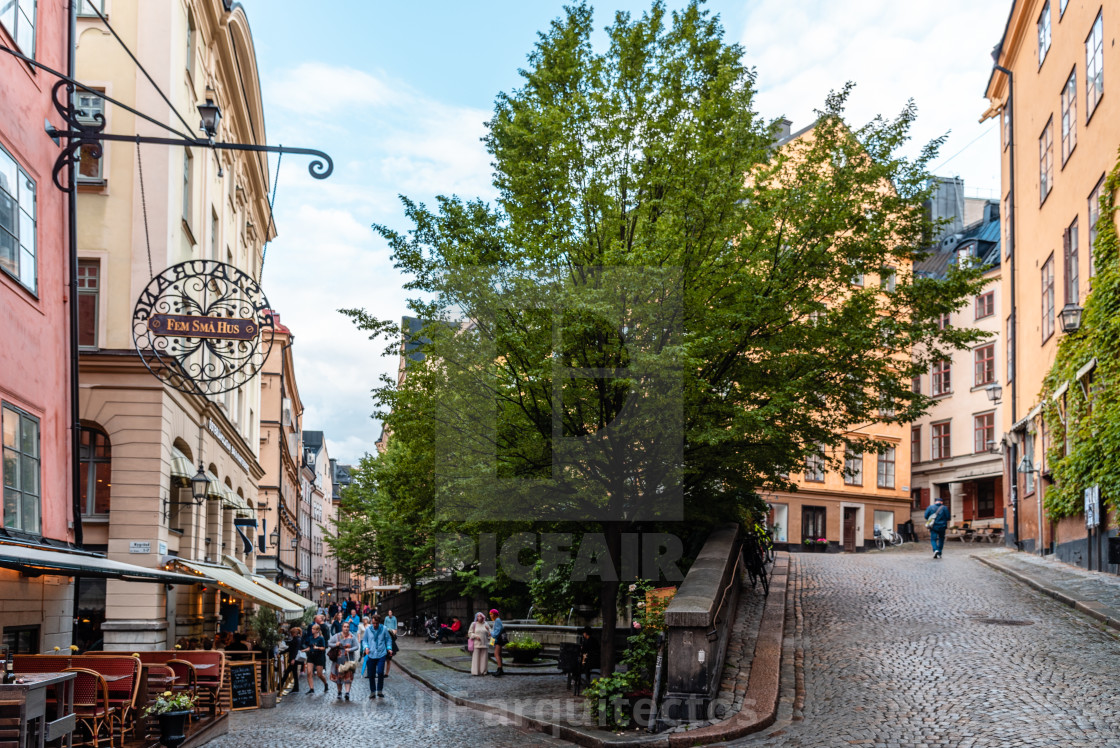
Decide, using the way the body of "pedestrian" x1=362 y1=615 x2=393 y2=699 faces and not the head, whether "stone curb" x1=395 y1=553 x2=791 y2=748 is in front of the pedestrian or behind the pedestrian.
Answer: in front

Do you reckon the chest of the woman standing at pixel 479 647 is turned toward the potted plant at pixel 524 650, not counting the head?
no

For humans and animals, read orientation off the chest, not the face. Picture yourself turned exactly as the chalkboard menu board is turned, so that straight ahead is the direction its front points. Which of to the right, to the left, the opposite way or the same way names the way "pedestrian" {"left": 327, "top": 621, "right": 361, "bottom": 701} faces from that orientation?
the same way

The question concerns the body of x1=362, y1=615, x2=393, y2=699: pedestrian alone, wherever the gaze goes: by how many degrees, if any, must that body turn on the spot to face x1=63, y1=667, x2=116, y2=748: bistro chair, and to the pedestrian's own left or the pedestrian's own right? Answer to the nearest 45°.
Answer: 0° — they already face it

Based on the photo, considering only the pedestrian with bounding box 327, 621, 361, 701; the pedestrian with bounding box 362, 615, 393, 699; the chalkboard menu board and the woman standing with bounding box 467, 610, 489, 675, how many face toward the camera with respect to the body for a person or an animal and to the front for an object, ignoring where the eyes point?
4

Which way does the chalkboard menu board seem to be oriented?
toward the camera

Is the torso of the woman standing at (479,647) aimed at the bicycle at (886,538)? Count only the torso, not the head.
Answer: no

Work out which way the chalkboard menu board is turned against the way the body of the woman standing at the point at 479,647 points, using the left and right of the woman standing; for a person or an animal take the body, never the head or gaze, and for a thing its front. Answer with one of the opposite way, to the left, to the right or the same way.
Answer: the same way

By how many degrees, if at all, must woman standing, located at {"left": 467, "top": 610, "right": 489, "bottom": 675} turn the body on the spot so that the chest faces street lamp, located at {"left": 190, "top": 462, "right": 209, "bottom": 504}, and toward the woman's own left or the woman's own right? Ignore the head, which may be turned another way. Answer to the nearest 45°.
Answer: approximately 90° to the woman's own right

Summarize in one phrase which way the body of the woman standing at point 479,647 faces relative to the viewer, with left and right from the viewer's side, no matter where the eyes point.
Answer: facing the viewer

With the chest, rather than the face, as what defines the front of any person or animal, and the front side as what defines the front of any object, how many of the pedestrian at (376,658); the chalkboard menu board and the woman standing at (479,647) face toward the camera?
3

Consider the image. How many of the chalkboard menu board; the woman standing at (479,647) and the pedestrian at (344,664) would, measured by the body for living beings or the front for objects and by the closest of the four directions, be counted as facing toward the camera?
3
